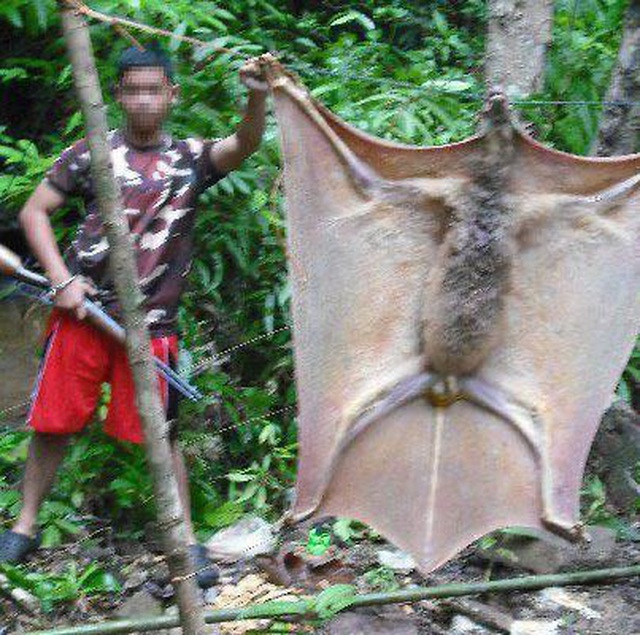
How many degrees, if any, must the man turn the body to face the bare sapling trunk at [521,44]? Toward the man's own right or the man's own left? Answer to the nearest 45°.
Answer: approximately 135° to the man's own left

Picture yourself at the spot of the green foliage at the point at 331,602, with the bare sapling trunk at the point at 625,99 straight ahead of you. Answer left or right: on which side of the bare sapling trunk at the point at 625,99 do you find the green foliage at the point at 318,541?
left

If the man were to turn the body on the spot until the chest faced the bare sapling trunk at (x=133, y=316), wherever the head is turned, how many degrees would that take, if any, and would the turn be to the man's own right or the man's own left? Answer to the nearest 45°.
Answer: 0° — they already face it

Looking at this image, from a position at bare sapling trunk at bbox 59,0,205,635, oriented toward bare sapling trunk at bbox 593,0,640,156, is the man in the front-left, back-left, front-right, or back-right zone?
front-left

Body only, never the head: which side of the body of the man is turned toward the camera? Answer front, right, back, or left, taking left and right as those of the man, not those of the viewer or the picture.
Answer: front

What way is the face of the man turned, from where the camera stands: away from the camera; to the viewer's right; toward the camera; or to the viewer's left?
toward the camera

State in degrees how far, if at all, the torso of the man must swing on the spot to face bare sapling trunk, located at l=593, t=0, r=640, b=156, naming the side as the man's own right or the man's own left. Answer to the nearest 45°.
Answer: approximately 90° to the man's own left
